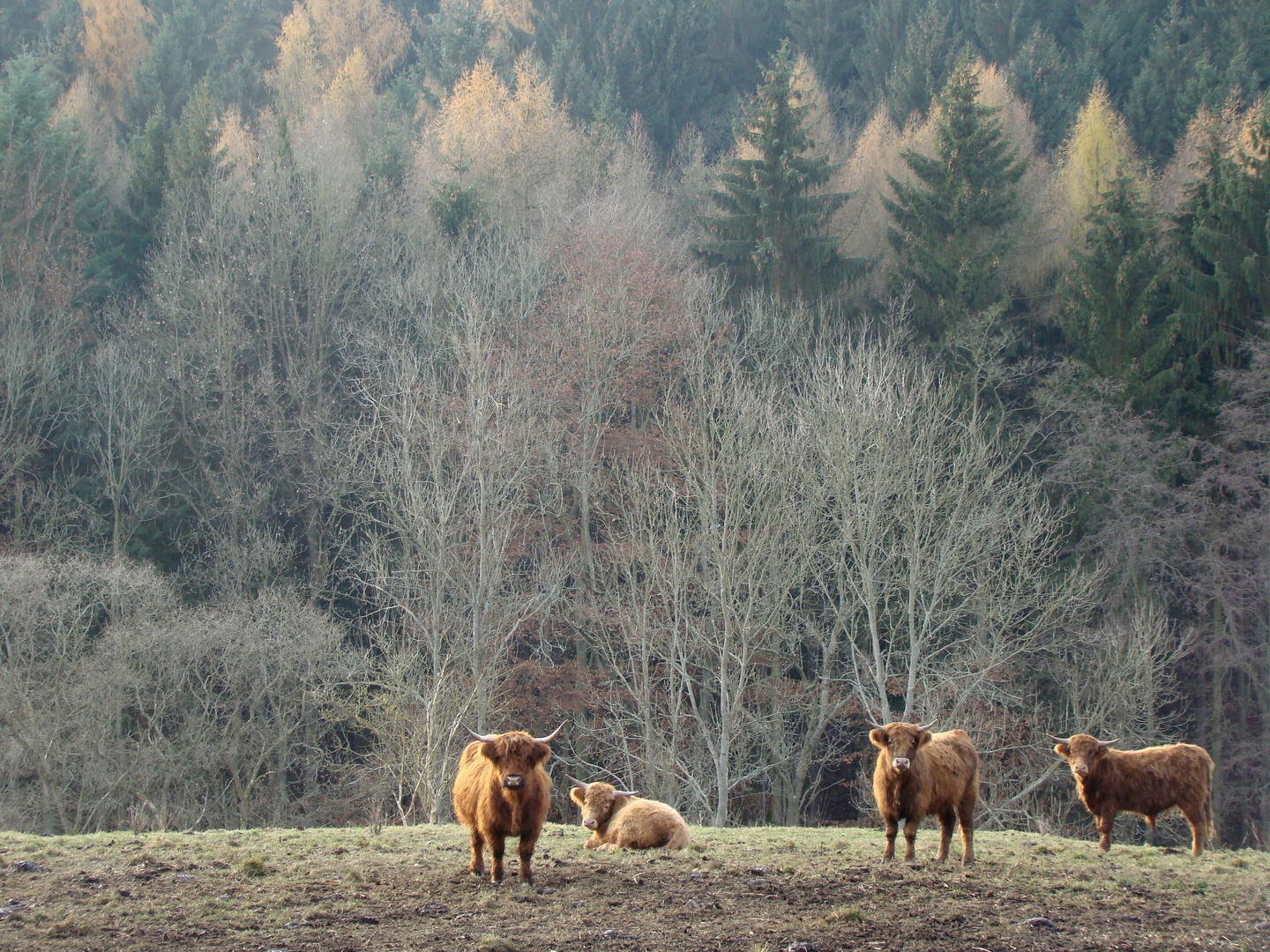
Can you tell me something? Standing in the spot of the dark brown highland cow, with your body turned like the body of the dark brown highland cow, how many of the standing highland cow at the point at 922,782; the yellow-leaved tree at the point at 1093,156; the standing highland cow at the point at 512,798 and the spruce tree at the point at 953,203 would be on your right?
2

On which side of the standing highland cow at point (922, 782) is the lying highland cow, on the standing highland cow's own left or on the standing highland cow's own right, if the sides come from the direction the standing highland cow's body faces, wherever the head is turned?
on the standing highland cow's own right

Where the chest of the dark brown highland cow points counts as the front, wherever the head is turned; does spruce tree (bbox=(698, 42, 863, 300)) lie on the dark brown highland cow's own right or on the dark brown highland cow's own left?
on the dark brown highland cow's own right

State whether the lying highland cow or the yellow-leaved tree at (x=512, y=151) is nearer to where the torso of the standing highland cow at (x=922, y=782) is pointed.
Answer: the lying highland cow

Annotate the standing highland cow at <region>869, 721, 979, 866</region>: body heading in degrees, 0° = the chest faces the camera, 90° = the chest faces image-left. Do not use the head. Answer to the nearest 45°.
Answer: approximately 45°

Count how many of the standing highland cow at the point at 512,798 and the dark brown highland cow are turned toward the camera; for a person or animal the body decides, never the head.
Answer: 1

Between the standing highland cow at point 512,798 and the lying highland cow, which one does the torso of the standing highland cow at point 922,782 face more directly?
the standing highland cow

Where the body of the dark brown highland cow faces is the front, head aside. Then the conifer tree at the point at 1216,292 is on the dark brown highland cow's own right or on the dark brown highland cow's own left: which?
on the dark brown highland cow's own right

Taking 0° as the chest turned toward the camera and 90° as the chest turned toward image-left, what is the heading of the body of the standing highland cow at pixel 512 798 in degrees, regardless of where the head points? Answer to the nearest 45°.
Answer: approximately 0°

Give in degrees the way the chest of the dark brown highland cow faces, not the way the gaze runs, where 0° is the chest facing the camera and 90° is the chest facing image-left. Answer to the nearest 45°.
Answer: approximately 90°

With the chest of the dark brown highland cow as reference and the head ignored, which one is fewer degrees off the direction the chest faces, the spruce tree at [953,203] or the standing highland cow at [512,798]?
the standing highland cow
